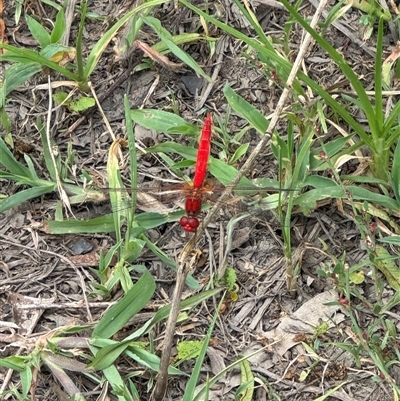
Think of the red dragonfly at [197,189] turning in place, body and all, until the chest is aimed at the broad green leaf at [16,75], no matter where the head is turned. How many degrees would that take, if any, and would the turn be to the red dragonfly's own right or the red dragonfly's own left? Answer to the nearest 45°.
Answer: approximately 135° to the red dragonfly's own right

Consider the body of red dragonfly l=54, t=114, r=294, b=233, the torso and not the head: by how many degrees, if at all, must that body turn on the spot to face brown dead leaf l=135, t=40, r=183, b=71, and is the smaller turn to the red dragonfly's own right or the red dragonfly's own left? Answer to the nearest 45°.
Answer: approximately 135° to the red dragonfly's own right

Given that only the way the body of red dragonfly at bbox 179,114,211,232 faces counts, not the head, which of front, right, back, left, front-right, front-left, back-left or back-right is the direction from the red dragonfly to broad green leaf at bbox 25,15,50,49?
back-right

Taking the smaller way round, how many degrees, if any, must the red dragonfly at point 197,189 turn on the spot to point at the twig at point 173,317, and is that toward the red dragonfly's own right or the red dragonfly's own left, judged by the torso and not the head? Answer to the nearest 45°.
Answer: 0° — it already faces it

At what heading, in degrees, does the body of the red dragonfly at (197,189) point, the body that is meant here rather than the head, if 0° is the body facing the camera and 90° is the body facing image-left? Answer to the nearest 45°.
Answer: approximately 0°

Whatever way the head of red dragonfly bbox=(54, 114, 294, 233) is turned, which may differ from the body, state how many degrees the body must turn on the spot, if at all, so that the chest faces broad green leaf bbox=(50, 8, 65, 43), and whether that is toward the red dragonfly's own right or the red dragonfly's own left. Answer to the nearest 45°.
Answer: approximately 135° to the red dragonfly's own right

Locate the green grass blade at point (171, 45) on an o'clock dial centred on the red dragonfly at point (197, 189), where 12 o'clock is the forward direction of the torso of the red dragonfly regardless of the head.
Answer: The green grass blade is roughly at 5 o'clock from the red dragonfly.
